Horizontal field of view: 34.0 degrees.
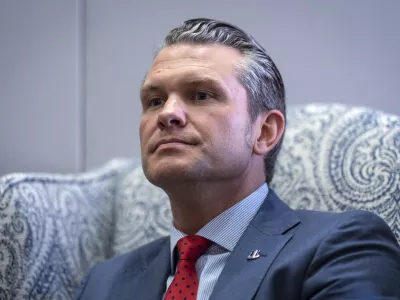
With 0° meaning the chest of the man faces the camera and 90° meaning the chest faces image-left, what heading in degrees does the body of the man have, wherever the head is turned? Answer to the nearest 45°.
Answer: approximately 45°

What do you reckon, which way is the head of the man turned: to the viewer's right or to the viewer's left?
to the viewer's left
